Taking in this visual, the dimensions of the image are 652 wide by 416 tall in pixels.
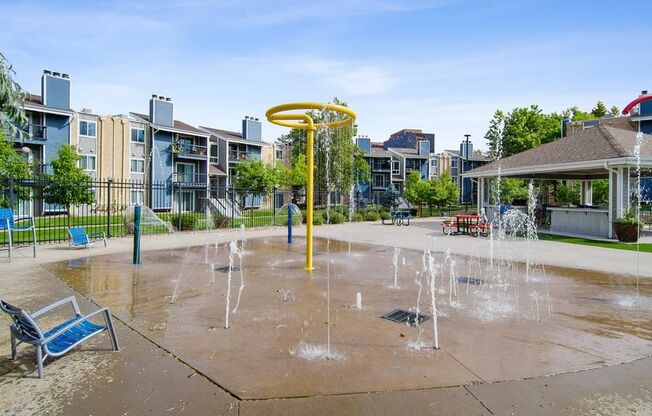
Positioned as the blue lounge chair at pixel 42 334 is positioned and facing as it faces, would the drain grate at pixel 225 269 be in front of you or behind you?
in front

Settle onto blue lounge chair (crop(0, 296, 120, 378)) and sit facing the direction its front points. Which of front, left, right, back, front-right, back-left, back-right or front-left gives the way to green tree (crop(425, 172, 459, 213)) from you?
front

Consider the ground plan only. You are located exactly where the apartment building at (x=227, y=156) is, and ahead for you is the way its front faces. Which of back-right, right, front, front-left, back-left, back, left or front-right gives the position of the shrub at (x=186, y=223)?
front-right

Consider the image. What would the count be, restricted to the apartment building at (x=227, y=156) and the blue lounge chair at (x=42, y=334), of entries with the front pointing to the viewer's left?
0

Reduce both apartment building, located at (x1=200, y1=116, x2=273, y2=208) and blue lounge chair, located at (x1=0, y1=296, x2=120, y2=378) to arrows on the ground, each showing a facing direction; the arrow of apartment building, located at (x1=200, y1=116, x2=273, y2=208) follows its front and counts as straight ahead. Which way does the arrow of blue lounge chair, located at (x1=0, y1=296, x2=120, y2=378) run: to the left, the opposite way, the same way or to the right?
to the left

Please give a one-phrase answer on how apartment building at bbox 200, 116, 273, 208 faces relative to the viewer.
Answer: facing the viewer and to the right of the viewer

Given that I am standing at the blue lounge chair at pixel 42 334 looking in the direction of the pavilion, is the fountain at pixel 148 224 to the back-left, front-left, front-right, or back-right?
front-left

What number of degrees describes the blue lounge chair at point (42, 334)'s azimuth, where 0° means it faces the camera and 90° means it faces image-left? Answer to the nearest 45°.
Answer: approximately 225°

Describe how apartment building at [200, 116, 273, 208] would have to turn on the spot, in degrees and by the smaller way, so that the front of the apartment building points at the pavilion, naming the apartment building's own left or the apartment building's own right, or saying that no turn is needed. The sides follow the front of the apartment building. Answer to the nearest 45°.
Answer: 0° — it already faces it

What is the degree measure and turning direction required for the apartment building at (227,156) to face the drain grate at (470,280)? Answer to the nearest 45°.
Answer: approximately 45° to its right
